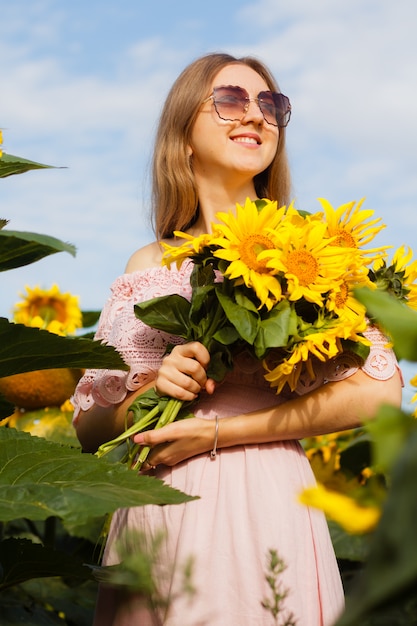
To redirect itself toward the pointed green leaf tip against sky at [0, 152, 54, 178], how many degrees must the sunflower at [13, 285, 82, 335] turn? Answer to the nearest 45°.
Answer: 0° — it already faces it

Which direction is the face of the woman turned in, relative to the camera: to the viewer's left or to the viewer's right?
to the viewer's right

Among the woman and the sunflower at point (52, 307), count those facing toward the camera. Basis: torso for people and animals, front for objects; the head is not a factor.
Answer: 2

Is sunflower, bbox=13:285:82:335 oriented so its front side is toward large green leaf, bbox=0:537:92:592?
yes

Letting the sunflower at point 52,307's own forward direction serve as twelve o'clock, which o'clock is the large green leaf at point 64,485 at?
The large green leaf is roughly at 12 o'clock from the sunflower.

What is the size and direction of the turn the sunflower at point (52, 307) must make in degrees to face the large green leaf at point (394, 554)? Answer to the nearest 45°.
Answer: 0° — it already faces it
